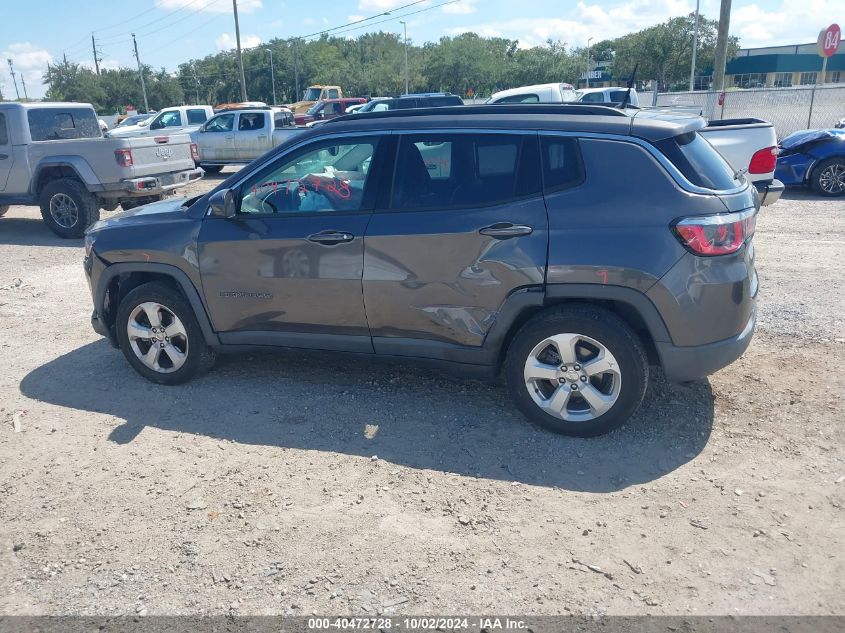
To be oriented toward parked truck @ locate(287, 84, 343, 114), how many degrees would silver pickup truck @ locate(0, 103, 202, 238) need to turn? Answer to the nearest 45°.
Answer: approximately 90° to its right

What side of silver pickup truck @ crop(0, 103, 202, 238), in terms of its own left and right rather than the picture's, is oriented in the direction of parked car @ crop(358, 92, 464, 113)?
right

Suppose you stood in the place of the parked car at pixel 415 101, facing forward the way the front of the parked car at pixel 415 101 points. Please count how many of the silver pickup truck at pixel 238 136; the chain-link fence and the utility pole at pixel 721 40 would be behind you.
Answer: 2

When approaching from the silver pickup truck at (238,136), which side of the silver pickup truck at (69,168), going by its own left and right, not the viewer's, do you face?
right

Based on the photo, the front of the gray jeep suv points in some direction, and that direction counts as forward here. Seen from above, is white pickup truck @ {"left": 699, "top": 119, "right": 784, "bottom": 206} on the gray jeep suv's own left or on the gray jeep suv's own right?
on the gray jeep suv's own right

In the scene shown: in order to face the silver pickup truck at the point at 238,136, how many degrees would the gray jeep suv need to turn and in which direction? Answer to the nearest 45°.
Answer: approximately 90° to its right

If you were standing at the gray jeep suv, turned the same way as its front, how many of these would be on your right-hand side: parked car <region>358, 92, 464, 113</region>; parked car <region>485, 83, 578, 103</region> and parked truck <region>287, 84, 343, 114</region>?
3

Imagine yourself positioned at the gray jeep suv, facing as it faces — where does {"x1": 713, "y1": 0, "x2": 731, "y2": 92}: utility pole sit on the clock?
The utility pole is roughly at 4 o'clock from the gray jeep suv.

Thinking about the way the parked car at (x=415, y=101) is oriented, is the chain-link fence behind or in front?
behind

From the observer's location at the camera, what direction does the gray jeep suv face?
facing to the left of the viewer

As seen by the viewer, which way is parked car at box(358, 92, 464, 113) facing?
to the viewer's left

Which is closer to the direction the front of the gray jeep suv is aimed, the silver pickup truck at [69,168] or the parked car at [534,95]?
the silver pickup truck

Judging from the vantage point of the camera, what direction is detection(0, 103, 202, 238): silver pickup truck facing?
facing away from the viewer and to the left of the viewer

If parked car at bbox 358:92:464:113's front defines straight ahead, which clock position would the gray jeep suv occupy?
The gray jeep suv is roughly at 9 o'clock from the parked car.

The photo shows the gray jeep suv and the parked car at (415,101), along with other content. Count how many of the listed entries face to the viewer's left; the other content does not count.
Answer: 2

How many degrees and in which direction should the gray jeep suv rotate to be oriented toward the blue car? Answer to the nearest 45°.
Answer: approximately 135° to its right
